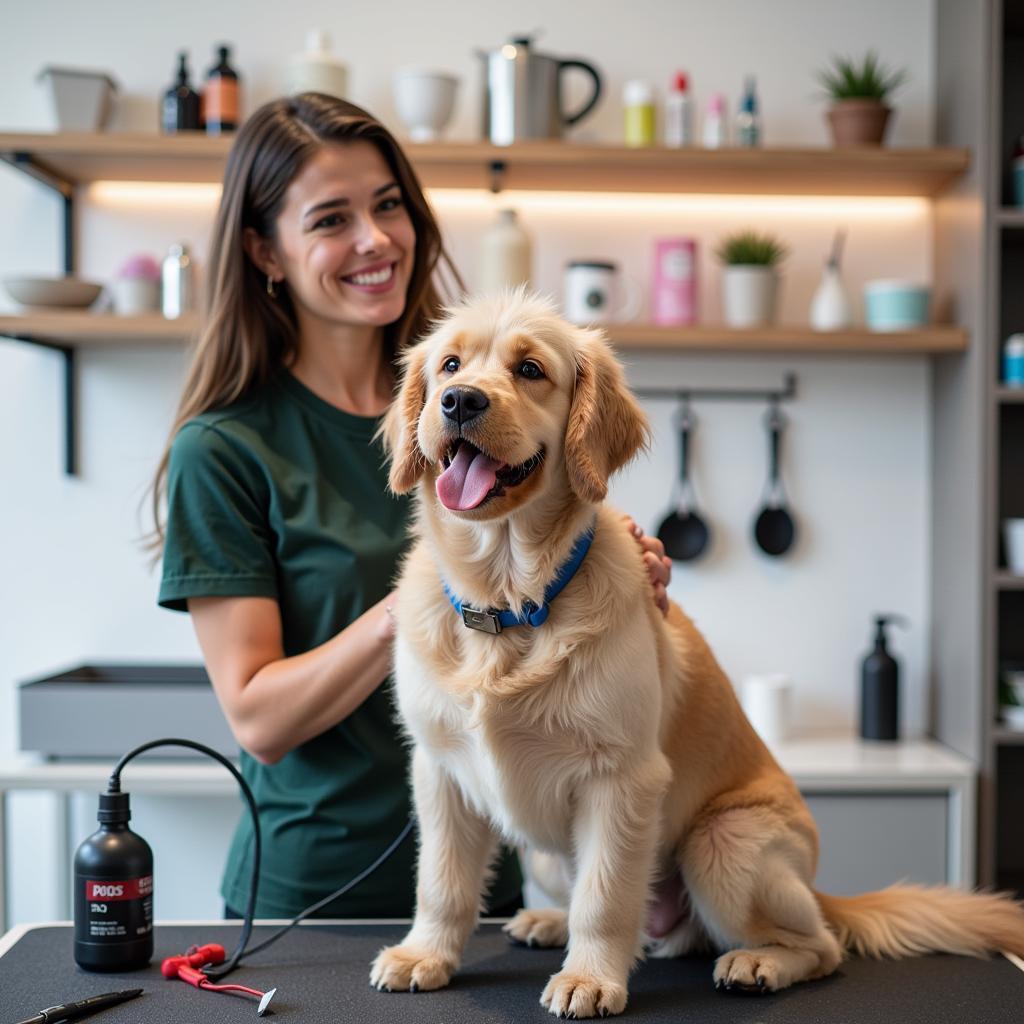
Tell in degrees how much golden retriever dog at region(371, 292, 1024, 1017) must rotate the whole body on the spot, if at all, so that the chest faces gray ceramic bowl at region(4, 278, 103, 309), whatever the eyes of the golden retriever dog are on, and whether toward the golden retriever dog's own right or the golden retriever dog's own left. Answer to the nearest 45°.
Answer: approximately 90° to the golden retriever dog's own right

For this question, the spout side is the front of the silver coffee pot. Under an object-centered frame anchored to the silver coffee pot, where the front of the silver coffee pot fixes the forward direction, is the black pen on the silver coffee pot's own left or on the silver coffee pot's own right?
on the silver coffee pot's own left

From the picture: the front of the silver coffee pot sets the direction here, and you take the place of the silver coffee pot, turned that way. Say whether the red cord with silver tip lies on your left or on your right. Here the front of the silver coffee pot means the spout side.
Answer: on your left

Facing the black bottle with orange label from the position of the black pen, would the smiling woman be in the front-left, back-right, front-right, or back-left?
front-right

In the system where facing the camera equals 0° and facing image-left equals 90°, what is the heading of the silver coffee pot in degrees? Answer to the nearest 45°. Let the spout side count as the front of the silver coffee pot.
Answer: approximately 90°

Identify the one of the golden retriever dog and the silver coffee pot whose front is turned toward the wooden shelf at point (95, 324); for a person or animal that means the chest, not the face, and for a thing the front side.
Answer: the silver coffee pot

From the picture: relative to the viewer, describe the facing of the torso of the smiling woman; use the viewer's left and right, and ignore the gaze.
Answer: facing the viewer and to the right of the viewer

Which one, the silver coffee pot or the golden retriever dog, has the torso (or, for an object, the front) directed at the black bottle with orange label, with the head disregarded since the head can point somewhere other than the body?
the silver coffee pot

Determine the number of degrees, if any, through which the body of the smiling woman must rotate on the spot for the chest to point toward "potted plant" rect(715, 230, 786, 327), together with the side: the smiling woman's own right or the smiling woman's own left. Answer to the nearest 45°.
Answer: approximately 90° to the smiling woman's own left

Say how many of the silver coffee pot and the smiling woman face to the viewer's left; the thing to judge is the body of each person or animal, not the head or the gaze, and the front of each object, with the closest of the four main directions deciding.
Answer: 1
